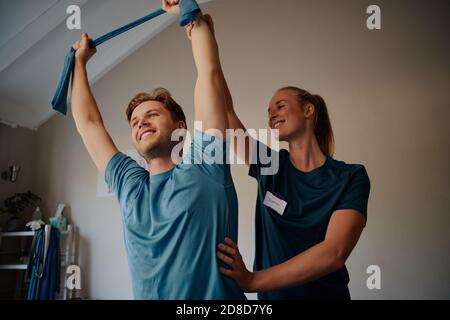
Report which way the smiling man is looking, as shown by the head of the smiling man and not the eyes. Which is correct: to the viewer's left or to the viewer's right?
to the viewer's left

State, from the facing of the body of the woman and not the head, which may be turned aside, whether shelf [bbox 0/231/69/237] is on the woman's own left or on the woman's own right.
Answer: on the woman's own right
